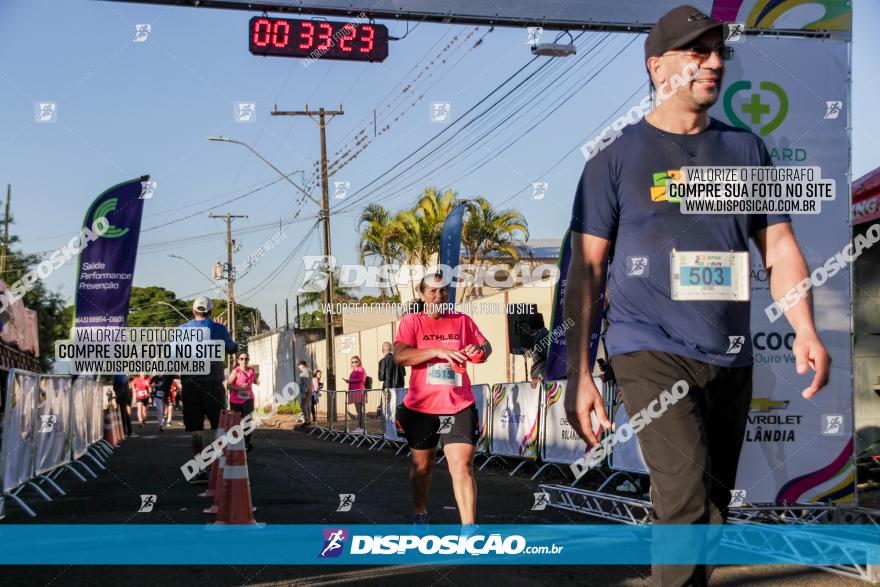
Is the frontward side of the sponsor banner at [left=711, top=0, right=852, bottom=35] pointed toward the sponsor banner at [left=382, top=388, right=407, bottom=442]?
no

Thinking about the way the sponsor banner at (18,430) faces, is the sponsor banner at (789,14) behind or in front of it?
in front

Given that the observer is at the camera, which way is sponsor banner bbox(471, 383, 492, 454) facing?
facing the viewer and to the left of the viewer

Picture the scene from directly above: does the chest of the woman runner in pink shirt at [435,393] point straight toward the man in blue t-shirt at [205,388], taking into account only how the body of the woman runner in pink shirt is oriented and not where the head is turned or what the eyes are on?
no

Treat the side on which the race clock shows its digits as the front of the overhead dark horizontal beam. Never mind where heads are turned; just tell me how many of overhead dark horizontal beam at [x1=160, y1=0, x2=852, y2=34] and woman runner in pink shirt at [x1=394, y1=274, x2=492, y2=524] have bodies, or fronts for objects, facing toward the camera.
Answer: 2

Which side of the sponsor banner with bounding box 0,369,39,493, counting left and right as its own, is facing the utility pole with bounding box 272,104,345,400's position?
left

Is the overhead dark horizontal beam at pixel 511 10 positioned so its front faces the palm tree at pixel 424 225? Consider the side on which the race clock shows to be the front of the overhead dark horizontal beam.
no

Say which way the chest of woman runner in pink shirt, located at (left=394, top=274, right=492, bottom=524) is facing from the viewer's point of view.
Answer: toward the camera

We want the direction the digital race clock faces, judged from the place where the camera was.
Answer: facing the viewer

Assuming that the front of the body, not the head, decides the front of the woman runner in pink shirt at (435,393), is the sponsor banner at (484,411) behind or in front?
behind

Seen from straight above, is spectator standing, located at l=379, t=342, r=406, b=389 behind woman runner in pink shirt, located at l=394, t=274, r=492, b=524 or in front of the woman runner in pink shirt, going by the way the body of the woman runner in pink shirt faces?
behind

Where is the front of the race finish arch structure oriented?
toward the camera
